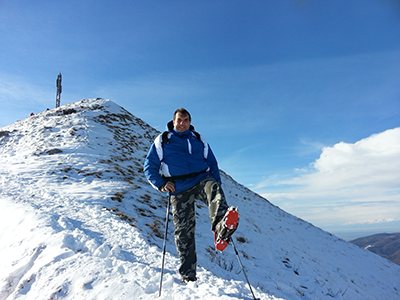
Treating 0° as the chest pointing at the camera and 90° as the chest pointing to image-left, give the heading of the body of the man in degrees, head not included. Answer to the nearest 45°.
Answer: approximately 0°
